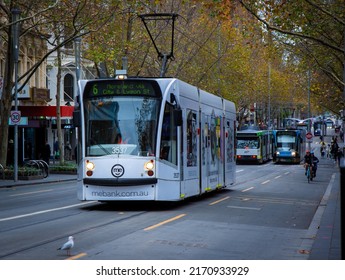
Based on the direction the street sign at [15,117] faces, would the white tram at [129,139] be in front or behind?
in front

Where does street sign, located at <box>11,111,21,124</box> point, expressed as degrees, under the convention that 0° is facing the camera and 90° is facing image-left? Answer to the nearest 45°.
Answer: approximately 0°
